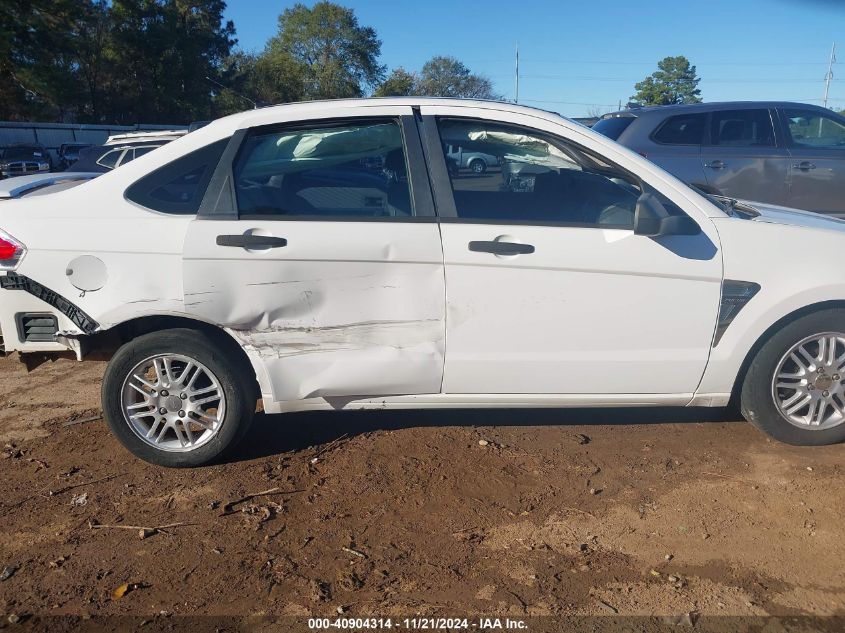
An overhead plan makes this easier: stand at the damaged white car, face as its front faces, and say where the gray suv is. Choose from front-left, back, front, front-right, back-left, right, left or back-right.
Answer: front-left

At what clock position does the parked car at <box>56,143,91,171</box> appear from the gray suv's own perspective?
The parked car is roughly at 7 o'clock from the gray suv.

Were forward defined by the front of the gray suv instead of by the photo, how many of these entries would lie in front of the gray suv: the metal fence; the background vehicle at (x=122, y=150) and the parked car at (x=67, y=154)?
0

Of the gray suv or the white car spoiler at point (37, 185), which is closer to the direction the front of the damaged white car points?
the gray suv

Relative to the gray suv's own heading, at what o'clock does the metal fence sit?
The metal fence is roughly at 7 o'clock from the gray suv.

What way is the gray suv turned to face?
to the viewer's right

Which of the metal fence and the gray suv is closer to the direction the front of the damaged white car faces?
the gray suv

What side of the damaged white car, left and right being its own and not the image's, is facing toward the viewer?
right

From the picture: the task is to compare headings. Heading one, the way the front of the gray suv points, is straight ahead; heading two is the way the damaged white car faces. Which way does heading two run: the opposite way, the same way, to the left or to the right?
the same way

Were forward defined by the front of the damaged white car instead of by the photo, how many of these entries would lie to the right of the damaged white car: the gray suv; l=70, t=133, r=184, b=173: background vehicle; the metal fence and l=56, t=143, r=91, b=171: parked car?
0
